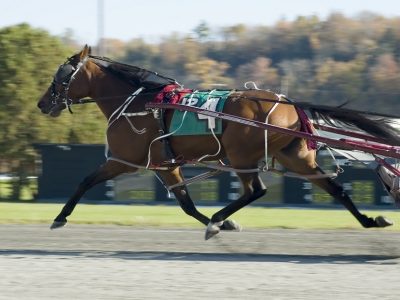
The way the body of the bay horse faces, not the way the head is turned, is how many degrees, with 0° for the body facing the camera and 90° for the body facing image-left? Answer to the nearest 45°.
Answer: approximately 90°

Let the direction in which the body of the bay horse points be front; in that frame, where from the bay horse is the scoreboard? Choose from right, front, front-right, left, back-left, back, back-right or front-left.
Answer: right
